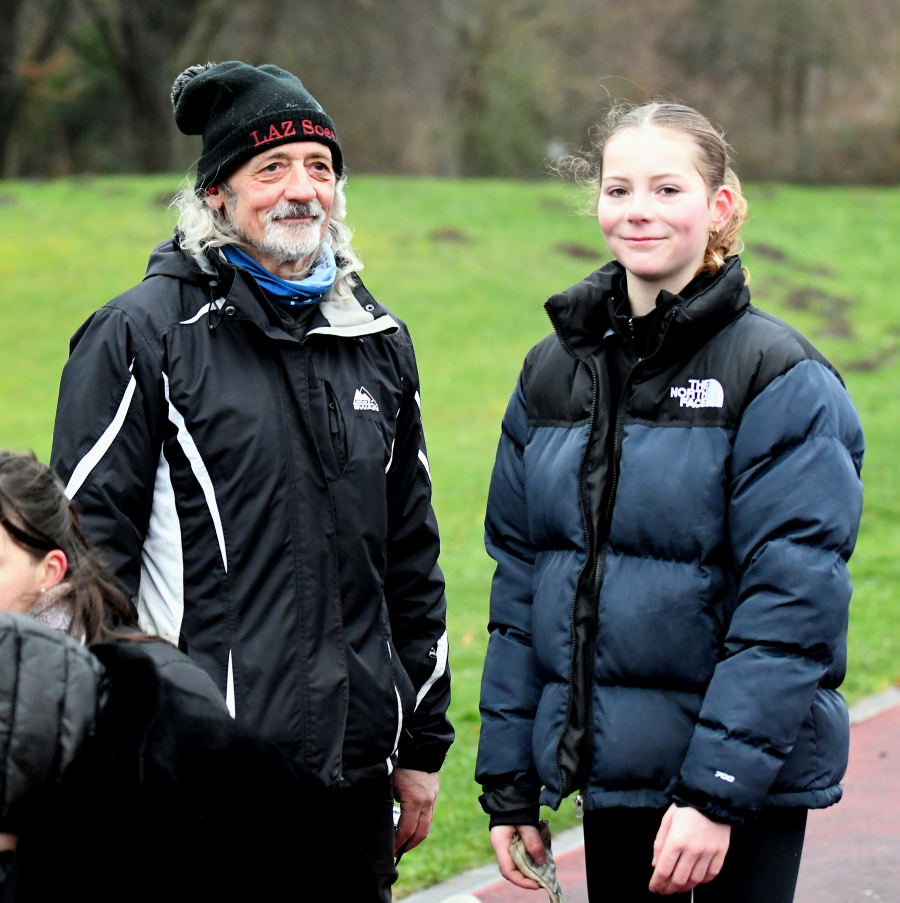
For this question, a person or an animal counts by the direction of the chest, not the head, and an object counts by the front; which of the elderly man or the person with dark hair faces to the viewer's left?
the person with dark hair

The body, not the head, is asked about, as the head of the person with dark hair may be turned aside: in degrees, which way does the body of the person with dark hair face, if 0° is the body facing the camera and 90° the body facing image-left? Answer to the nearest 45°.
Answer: approximately 90°

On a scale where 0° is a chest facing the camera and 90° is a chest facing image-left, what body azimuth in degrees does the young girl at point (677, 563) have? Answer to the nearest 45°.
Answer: approximately 45°

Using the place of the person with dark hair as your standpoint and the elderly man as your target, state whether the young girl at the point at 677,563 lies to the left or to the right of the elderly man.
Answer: right

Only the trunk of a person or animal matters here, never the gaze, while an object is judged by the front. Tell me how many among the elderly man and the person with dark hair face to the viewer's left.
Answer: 1

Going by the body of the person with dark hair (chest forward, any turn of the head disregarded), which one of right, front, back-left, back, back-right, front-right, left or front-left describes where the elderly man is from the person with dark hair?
right

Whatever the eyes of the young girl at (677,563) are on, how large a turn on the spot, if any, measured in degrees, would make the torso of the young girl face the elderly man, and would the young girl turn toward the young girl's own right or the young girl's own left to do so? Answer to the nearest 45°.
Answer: approximately 45° to the young girl's own right

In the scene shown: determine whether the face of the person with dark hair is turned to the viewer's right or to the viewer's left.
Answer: to the viewer's left

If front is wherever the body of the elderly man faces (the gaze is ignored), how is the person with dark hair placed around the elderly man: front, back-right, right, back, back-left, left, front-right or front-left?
front-right

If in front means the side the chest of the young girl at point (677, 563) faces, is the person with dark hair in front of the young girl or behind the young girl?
in front
